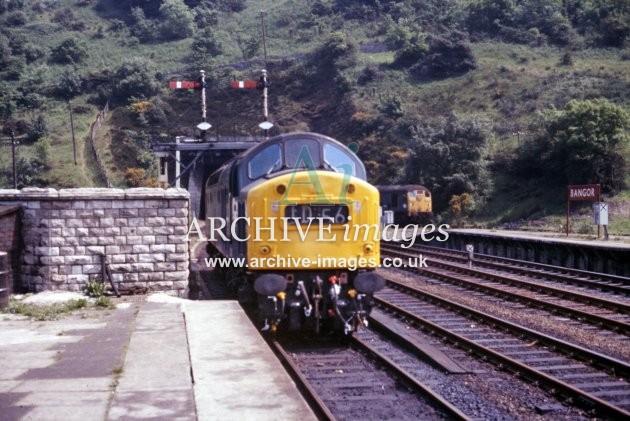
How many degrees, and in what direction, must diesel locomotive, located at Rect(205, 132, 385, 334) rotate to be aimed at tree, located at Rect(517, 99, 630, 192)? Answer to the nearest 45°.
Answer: approximately 135° to its left

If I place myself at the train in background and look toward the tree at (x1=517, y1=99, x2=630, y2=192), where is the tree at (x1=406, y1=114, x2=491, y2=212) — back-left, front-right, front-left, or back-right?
front-left

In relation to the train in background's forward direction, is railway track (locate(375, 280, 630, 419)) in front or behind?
in front

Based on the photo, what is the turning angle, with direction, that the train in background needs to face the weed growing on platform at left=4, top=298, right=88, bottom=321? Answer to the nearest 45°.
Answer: approximately 45° to its right

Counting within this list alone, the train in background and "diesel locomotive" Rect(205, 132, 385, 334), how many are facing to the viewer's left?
0

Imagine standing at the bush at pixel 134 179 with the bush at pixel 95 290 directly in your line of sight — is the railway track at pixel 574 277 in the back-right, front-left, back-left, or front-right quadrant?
front-left

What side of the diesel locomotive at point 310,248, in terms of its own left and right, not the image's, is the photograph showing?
front

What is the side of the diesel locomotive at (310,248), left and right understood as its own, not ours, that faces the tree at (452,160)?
back

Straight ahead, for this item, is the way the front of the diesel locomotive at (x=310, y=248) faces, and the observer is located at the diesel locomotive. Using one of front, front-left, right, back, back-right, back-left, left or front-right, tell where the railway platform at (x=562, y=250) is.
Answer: back-left

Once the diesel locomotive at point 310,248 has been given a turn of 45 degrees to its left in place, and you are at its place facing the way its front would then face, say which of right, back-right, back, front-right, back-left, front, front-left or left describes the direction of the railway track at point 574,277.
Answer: left

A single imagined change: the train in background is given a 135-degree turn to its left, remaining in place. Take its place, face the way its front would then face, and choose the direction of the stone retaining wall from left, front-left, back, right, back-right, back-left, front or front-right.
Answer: back

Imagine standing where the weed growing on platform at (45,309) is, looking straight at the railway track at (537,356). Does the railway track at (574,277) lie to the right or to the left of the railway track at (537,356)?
left

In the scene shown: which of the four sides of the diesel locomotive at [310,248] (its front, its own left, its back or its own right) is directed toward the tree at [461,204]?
back

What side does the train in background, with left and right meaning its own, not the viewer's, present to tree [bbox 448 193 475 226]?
left

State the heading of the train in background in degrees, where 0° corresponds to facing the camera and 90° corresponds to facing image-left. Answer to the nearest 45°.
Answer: approximately 315°
